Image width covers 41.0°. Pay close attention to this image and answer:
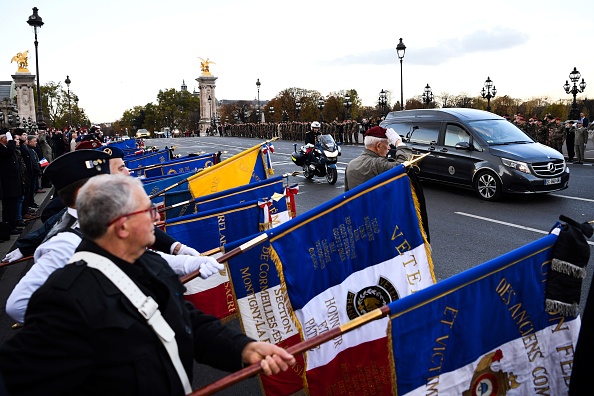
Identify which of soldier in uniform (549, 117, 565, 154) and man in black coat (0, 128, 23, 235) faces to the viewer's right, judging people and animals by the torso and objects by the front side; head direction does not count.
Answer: the man in black coat

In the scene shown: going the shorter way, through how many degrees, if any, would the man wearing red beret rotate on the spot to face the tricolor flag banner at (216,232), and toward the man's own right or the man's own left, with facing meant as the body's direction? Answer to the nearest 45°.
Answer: approximately 135° to the man's own left

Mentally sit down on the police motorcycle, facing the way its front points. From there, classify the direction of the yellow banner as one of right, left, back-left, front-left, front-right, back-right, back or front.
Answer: front-right

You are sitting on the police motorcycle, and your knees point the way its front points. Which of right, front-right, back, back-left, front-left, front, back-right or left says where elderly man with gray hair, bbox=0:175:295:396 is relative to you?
front-right

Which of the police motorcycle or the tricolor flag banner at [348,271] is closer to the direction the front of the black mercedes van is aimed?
the tricolor flag banner

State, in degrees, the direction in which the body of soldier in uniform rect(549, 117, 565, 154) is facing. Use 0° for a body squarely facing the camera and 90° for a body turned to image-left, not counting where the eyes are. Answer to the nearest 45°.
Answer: approximately 45°

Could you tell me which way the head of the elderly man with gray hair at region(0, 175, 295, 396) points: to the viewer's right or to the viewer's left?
to the viewer's right

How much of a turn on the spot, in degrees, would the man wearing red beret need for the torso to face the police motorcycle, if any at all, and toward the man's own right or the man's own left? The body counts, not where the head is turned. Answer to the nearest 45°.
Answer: approximately 45° to the man's own left

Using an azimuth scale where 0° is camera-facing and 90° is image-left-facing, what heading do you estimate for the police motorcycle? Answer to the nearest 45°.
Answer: approximately 315°

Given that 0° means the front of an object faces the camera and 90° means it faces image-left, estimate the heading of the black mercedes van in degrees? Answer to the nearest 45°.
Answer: approximately 315°

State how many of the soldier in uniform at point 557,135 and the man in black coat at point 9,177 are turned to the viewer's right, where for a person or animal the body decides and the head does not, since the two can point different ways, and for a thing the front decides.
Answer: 1

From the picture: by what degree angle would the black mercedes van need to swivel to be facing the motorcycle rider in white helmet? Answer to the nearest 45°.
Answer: approximately 180°

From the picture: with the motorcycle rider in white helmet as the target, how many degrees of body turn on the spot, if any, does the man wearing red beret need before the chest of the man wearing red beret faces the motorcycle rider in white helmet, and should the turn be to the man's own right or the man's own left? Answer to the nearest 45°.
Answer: approximately 45° to the man's own left

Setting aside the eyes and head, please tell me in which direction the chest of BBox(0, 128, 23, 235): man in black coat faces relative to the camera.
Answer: to the viewer's right

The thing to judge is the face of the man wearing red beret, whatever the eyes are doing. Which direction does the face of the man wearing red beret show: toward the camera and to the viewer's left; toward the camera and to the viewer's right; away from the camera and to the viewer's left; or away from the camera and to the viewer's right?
away from the camera and to the viewer's right
